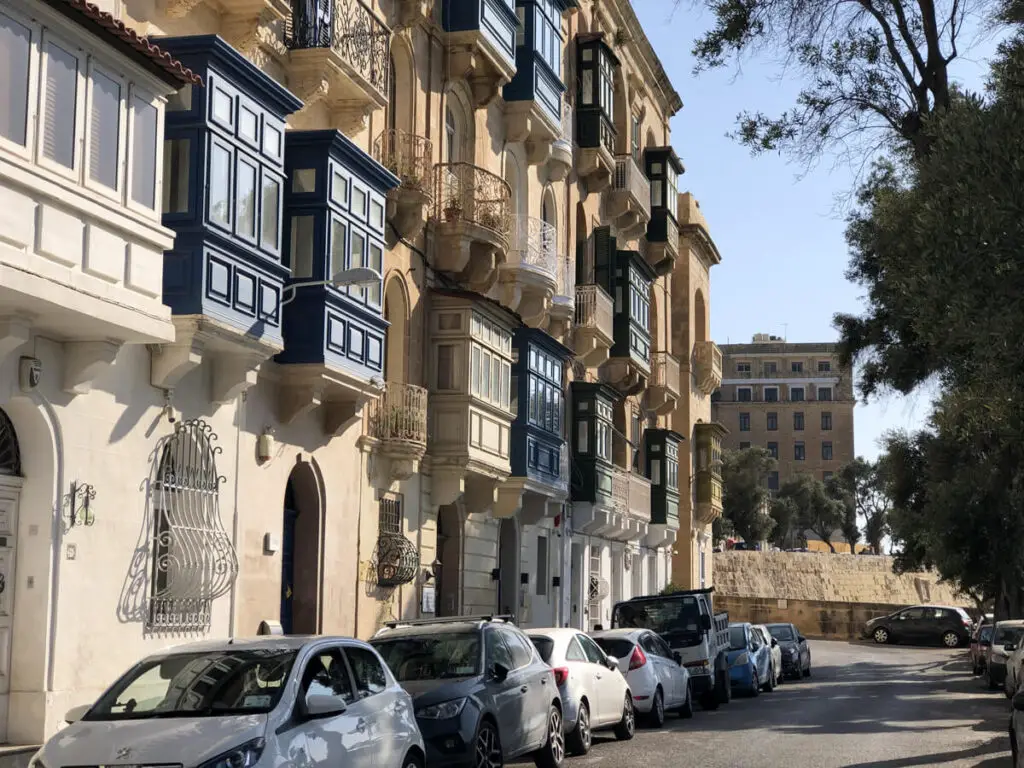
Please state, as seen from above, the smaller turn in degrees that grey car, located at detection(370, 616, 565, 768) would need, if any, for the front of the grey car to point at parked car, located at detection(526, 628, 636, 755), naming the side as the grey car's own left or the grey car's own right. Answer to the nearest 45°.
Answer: approximately 135° to the grey car's own right

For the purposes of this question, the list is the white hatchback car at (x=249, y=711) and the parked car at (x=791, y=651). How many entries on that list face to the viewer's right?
0

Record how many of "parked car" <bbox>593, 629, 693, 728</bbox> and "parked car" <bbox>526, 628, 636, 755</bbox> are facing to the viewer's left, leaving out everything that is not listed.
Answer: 0

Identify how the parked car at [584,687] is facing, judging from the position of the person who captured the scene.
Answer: facing away from the viewer and to the right of the viewer

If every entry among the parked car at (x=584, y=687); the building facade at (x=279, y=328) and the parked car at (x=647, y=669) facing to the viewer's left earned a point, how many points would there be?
0

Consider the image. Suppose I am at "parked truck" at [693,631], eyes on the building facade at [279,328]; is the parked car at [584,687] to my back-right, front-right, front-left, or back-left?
front-left

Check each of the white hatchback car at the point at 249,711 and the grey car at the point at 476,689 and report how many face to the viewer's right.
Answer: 0

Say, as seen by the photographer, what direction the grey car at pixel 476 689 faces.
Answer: facing the viewer and to the left of the viewer

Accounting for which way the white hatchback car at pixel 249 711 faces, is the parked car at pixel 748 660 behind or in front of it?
behind

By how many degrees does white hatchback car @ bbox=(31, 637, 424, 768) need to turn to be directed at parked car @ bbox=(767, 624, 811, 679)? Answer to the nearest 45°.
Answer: approximately 180°

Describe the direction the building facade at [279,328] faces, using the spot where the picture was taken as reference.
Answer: facing the viewer and to the right of the viewer

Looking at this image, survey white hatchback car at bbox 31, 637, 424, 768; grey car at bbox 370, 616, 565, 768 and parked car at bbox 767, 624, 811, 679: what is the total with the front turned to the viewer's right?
0
